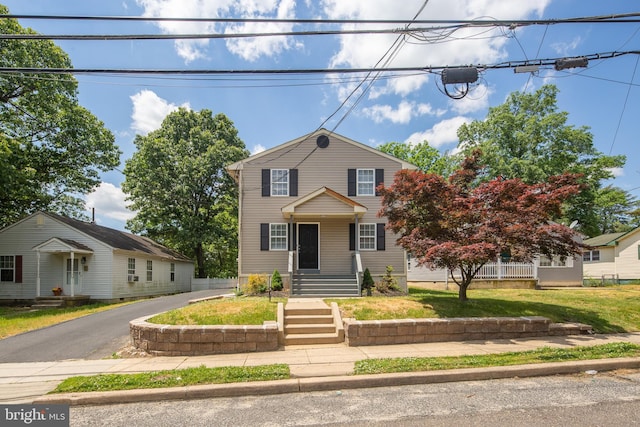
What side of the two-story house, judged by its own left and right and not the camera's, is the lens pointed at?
front

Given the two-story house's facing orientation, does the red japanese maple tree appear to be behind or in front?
in front

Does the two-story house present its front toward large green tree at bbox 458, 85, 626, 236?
no

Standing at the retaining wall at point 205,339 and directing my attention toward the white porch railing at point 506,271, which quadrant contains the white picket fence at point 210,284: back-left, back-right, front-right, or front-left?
front-left

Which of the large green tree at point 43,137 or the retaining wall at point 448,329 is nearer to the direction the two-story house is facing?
the retaining wall

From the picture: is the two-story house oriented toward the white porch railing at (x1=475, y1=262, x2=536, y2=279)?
no

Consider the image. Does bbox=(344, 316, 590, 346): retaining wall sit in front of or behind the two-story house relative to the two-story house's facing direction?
in front

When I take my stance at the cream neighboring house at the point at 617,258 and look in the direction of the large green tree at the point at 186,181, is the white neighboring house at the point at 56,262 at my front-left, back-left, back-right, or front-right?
front-left

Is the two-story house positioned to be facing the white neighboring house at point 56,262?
no
